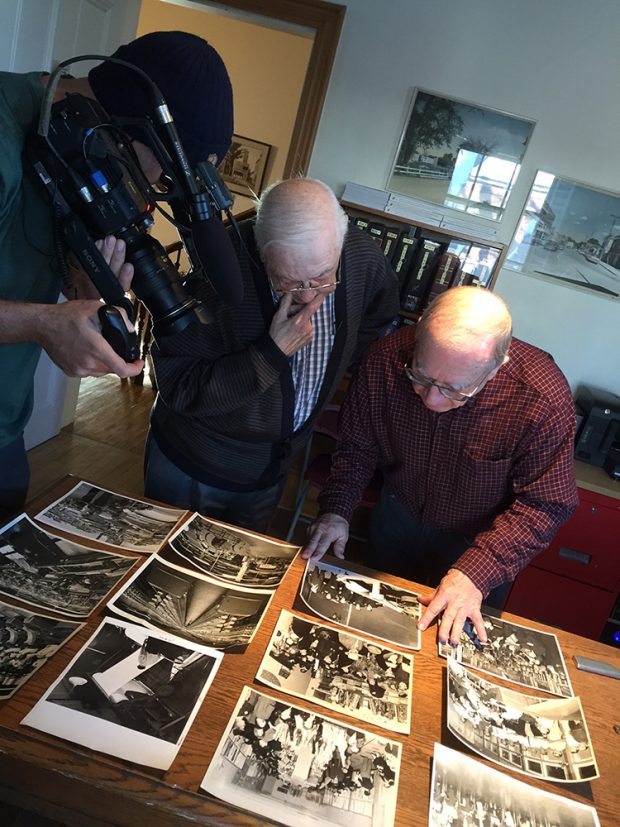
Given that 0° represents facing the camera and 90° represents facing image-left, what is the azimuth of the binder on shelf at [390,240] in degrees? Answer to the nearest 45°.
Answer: approximately 0°

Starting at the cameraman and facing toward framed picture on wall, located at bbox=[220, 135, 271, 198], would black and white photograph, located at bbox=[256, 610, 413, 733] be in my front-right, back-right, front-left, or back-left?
back-right

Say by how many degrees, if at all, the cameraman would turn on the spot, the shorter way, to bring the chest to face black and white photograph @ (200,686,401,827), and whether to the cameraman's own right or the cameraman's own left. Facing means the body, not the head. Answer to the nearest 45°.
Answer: approximately 45° to the cameraman's own right

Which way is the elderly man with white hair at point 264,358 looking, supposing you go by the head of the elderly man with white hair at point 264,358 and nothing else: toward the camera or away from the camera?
toward the camera

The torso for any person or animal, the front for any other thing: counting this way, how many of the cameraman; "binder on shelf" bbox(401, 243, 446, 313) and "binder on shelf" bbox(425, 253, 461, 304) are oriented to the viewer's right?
1

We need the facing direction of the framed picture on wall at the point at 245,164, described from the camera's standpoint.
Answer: facing the viewer

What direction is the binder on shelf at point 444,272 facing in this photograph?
toward the camera

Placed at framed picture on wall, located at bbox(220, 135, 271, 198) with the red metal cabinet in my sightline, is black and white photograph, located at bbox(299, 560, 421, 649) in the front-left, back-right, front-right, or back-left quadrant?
front-right

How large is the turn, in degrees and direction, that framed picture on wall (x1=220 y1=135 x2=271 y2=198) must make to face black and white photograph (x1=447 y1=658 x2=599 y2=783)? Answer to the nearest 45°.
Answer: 0° — it already faces it

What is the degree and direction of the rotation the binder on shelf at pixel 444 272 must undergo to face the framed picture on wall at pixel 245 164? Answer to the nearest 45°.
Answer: approximately 135° to its right

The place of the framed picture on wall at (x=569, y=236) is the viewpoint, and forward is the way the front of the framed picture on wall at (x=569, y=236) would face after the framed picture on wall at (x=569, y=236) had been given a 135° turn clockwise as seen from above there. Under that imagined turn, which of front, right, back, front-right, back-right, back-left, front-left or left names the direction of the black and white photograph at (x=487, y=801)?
back-left

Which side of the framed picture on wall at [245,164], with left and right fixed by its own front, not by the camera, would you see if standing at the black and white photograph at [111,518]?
front

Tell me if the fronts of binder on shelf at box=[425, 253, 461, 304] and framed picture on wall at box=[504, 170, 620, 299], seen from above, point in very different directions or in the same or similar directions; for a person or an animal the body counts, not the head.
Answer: same or similar directions

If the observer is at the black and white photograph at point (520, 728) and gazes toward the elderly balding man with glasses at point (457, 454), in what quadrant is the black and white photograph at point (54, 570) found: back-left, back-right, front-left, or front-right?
front-left

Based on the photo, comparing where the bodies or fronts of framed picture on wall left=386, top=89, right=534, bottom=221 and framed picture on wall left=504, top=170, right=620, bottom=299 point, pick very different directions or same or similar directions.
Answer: same or similar directions

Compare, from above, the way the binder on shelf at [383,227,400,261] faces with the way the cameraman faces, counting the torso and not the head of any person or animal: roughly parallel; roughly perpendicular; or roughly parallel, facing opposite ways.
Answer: roughly perpendicular

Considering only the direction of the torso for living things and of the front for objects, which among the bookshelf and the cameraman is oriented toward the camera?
the bookshelf

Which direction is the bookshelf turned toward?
toward the camera

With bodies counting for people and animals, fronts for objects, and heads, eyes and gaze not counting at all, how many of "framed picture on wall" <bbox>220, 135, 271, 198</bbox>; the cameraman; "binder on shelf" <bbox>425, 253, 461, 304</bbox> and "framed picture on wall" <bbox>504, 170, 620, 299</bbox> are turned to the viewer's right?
1
